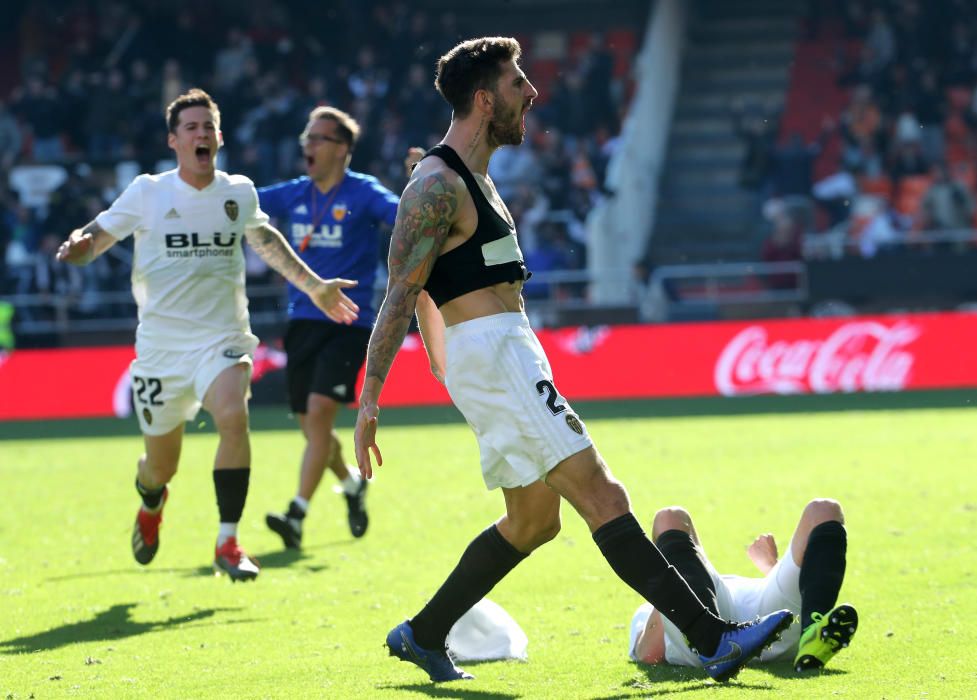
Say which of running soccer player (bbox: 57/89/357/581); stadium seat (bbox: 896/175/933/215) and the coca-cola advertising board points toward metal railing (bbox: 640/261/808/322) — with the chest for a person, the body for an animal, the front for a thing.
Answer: the stadium seat

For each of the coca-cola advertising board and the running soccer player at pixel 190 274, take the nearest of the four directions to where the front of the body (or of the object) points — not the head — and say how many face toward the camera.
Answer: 2

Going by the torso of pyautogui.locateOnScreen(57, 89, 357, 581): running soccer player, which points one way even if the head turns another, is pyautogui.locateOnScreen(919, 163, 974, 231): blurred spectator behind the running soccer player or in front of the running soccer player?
behind

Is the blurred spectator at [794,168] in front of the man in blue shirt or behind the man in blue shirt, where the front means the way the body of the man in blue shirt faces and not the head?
behind

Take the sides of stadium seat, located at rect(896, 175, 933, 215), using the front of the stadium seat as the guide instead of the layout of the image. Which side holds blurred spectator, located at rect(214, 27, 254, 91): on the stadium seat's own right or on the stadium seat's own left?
on the stadium seat's own right

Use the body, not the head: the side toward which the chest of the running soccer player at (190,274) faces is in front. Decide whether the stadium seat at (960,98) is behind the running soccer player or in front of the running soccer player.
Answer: behind

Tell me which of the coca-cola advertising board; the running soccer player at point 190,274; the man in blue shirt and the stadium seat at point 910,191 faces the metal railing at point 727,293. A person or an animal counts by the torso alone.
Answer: the stadium seat

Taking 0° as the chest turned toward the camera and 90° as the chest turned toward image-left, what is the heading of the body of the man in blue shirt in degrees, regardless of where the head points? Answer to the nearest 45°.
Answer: approximately 45°

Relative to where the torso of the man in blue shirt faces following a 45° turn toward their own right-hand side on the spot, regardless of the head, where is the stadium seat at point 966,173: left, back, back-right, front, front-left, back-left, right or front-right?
back-right

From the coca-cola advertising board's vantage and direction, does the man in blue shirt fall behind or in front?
in front
